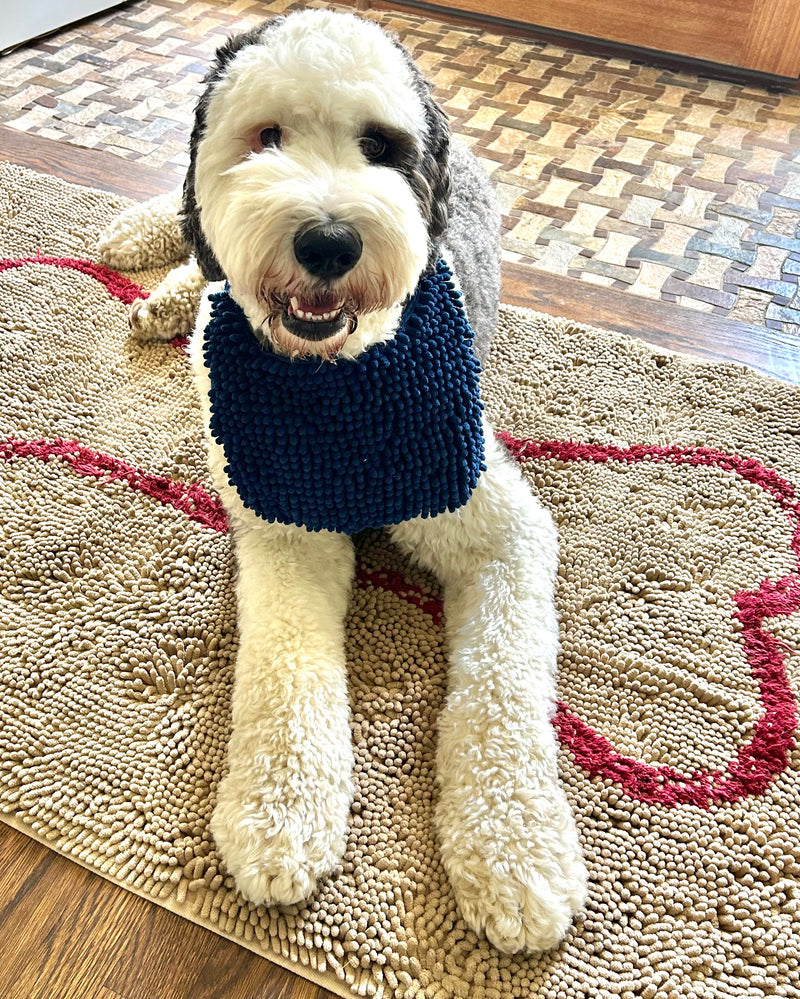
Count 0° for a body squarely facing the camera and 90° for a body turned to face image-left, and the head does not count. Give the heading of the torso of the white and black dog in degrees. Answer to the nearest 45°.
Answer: approximately 0°
